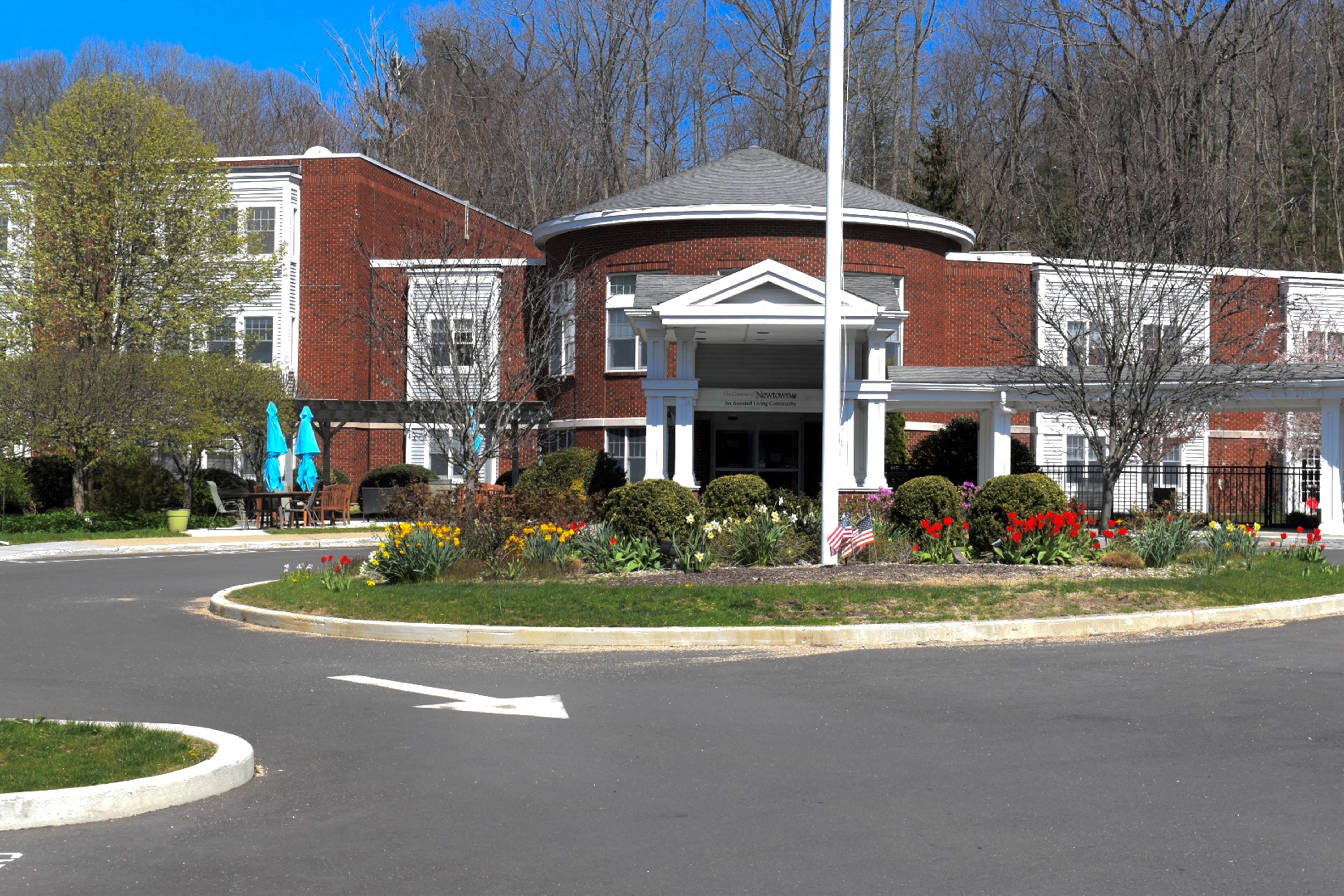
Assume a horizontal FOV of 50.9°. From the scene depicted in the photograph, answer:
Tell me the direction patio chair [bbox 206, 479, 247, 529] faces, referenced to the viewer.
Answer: facing to the right of the viewer

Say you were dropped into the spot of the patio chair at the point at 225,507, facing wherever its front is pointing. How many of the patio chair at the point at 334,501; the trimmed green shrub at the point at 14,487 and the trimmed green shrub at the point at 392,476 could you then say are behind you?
1

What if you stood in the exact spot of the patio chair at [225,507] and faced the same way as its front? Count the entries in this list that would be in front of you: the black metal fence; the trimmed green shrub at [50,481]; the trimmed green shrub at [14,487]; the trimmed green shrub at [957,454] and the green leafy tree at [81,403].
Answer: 2

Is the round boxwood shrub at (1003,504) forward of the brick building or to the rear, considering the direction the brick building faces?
forward

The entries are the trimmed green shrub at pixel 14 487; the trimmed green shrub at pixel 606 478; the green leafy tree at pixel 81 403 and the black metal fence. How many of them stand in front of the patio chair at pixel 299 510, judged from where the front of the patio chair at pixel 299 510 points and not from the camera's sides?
2

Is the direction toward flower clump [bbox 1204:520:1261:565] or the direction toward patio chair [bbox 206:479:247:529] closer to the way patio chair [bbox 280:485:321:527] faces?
the patio chair

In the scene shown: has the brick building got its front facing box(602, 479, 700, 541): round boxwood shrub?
yes

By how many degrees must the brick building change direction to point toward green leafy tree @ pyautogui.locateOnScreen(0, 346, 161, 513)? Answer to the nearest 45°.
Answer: approximately 45° to its right

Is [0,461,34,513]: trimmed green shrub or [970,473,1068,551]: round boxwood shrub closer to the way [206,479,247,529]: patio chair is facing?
the round boxwood shrub

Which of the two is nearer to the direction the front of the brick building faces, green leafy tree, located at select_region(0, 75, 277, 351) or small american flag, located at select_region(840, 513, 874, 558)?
the small american flag

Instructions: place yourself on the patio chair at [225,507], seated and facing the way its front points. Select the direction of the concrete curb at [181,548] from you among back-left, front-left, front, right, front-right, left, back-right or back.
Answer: right

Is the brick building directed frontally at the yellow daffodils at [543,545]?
yes

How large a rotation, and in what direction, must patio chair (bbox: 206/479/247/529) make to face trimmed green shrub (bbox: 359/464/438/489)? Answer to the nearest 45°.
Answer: approximately 45° to its left

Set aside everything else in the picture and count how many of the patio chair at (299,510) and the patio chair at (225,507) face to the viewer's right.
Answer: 1

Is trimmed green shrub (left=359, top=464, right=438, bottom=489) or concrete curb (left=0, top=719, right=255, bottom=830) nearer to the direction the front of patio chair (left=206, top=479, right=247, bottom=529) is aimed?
the trimmed green shrub

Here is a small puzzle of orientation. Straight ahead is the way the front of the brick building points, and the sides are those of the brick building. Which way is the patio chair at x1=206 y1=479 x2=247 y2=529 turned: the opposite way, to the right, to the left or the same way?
to the left
